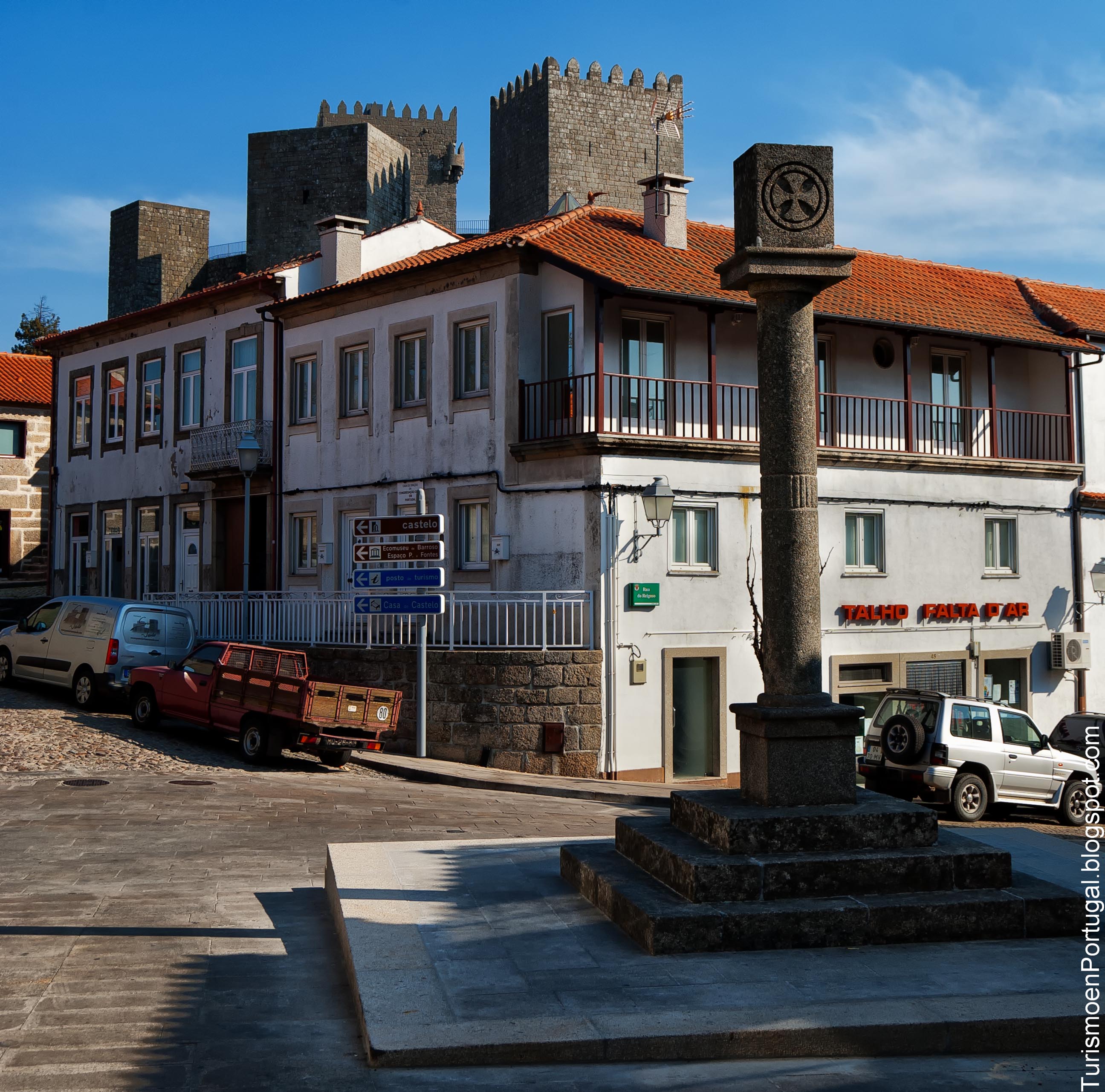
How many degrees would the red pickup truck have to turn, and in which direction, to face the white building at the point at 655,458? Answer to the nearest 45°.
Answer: approximately 90° to its right

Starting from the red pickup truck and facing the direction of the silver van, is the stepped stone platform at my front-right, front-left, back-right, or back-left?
back-left

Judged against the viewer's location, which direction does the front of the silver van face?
facing away from the viewer and to the left of the viewer

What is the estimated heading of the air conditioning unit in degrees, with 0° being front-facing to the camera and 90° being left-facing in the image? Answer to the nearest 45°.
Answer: approximately 315°

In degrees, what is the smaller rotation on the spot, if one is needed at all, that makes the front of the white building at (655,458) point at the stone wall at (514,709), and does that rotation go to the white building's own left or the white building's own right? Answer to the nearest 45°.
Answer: approximately 90° to the white building's own right

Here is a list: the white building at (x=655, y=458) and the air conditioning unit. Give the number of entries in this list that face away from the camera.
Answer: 0

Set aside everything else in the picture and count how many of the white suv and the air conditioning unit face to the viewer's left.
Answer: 0

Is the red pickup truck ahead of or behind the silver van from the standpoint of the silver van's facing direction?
behind

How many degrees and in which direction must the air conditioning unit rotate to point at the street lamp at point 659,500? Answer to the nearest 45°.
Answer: approximately 90° to its right

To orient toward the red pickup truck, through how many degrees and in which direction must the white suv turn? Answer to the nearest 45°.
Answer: approximately 135° to its left

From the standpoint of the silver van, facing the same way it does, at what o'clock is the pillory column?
The pillory column is roughly at 7 o'clock from the silver van.

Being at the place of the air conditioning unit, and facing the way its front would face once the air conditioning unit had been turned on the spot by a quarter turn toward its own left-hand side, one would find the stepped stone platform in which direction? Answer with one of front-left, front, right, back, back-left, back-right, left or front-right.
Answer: back-right

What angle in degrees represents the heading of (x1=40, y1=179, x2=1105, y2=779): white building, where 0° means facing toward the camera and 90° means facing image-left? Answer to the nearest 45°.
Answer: approximately 315°

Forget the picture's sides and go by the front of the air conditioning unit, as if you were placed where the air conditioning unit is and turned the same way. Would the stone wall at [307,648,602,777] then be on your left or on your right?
on your right

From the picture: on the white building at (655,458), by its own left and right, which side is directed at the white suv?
front

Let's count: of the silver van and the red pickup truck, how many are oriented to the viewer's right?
0

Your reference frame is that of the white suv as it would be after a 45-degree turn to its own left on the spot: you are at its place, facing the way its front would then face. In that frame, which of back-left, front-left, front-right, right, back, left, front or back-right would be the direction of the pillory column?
back

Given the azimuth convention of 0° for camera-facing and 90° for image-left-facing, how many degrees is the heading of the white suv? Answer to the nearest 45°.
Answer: approximately 225°
